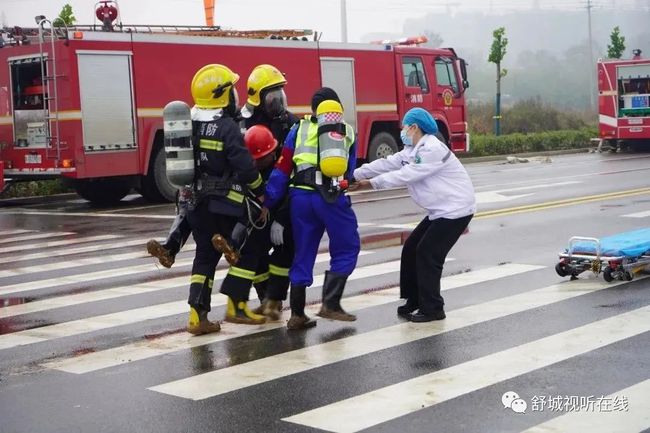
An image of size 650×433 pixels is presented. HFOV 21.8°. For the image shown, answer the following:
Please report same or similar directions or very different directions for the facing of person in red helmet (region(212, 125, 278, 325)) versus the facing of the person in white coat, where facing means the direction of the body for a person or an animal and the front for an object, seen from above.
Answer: very different directions

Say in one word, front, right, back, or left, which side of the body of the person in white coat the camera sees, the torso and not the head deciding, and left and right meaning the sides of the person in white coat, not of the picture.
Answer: left

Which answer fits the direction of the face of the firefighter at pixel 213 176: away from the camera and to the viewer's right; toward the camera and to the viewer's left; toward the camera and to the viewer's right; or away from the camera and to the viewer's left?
away from the camera and to the viewer's right

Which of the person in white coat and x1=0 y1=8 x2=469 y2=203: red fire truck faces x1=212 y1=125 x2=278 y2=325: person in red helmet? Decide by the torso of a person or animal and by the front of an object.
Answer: the person in white coat

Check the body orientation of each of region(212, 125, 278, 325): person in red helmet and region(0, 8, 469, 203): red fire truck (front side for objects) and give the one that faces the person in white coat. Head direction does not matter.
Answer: the person in red helmet

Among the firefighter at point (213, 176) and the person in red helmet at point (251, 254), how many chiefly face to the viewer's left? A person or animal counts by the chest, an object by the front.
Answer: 0

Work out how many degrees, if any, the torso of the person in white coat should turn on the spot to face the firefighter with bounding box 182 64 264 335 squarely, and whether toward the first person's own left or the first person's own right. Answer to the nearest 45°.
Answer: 0° — they already face them

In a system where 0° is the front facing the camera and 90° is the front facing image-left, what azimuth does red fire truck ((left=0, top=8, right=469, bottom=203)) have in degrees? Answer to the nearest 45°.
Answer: approximately 225°

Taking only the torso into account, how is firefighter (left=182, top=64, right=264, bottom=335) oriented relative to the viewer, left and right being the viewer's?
facing away from the viewer and to the right of the viewer

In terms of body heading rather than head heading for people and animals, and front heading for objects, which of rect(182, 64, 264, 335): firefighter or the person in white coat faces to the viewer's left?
the person in white coat
